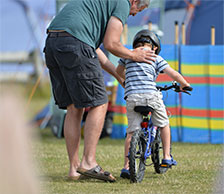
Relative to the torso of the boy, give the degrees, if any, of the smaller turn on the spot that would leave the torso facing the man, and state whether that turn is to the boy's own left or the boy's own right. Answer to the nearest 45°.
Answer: approximately 135° to the boy's own left
